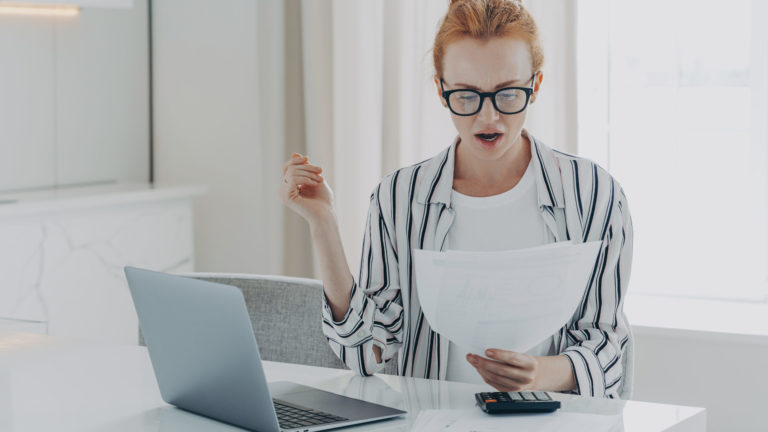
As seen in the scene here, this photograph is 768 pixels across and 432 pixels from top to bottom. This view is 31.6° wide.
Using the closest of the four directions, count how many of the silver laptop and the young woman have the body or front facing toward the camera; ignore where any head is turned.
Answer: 1

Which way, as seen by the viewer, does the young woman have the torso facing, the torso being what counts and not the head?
toward the camera

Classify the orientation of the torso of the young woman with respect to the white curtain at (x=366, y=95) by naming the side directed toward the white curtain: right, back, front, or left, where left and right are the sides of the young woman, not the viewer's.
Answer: back

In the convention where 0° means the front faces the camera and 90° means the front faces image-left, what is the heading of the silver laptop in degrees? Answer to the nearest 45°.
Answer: approximately 225°

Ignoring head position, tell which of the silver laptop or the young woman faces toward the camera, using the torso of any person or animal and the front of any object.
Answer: the young woman

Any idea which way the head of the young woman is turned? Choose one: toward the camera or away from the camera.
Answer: toward the camera
